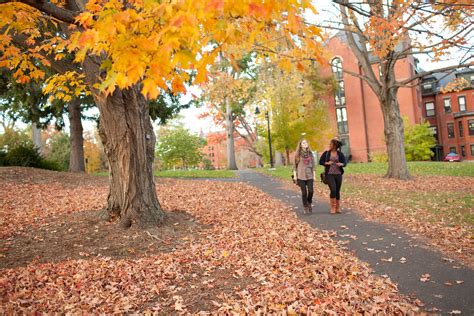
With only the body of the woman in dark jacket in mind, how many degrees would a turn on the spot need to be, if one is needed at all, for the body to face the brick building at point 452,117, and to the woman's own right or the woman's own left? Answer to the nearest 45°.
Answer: approximately 180°

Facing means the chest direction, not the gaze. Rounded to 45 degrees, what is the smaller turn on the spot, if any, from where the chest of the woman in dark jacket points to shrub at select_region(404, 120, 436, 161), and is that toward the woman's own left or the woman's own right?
approximately 180°

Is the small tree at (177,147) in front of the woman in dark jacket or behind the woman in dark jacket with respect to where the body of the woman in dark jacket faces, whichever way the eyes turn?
behind

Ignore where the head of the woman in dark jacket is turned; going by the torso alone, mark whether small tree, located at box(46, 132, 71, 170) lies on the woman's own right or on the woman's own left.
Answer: on the woman's own right

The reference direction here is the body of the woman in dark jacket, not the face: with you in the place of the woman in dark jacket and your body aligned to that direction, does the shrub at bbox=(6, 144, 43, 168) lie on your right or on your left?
on your right

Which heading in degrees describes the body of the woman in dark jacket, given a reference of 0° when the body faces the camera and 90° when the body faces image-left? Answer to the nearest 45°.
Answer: approximately 0°

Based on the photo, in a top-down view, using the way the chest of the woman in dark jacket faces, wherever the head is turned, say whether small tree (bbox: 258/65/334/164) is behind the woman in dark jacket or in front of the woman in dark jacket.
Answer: behind
